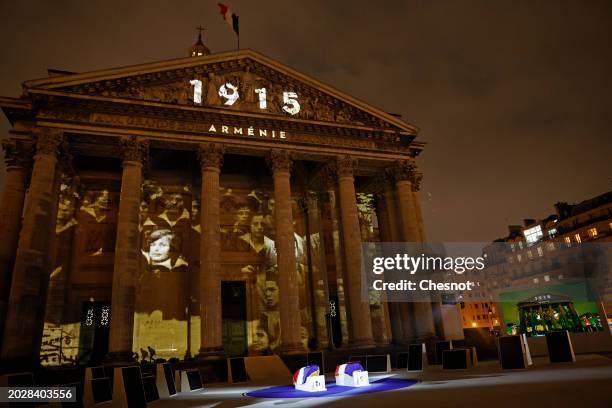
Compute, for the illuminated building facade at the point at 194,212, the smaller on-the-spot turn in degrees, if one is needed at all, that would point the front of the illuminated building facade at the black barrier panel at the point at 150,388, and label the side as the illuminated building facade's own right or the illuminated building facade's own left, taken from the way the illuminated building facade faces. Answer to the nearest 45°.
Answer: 0° — it already faces it

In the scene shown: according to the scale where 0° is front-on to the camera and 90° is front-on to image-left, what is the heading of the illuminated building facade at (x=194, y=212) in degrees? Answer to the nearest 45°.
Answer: approximately 0°

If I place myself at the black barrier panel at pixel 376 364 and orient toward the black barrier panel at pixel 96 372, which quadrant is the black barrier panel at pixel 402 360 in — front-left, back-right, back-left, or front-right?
back-right

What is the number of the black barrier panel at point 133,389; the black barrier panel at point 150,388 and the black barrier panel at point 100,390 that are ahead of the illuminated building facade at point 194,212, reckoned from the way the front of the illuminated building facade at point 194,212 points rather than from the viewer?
3

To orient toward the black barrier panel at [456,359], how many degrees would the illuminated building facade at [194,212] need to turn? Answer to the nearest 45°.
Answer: approximately 45° to its left

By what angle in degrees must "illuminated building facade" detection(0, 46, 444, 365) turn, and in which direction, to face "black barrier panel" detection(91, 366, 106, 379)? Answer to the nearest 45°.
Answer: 0° — it already faces it

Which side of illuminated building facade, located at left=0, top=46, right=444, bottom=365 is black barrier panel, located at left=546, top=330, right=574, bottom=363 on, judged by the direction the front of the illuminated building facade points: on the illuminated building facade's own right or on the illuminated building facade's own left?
on the illuminated building facade's own left

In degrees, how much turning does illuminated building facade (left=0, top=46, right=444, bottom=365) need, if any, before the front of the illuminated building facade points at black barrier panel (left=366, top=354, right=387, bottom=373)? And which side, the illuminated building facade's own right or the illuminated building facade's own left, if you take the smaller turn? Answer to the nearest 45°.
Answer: approximately 45° to the illuminated building facade's own left

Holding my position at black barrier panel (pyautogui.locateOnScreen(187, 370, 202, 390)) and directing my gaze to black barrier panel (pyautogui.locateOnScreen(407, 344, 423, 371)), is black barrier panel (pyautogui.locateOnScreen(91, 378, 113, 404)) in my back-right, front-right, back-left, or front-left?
back-right
